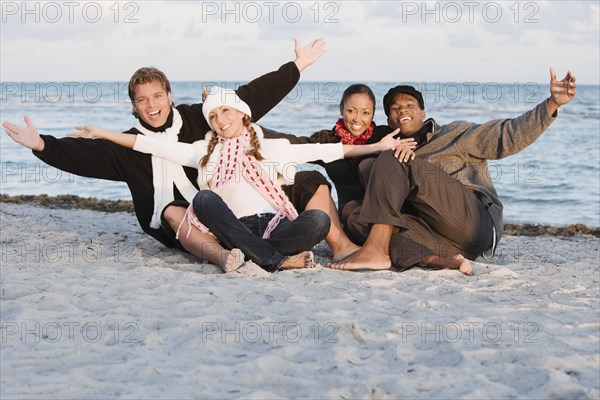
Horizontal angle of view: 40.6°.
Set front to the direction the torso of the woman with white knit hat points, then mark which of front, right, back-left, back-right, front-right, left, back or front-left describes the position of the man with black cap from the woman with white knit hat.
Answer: left

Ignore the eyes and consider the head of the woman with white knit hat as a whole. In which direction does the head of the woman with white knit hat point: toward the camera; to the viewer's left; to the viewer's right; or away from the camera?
toward the camera

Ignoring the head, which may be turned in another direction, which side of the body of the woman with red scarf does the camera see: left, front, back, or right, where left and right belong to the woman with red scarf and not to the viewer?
front

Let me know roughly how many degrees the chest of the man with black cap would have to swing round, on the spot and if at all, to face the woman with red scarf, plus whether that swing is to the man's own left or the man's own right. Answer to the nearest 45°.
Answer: approximately 90° to the man's own right

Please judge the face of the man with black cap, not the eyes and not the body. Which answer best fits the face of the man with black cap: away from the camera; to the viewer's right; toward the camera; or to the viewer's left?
toward the camera

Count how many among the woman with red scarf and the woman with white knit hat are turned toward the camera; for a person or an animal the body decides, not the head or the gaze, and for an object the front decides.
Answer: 2

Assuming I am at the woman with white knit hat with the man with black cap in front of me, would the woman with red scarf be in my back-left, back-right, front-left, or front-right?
front-left

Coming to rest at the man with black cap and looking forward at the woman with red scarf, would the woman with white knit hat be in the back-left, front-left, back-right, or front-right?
front-left

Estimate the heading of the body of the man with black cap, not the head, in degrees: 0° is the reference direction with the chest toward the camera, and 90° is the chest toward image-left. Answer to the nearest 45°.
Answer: approximately 45°

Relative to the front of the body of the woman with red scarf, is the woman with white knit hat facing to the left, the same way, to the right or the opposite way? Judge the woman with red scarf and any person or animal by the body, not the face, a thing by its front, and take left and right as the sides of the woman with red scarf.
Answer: the same way

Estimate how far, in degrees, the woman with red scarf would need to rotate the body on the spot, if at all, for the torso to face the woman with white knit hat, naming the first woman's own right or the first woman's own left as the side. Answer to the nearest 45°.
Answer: approximately 45° to the first woman's own right

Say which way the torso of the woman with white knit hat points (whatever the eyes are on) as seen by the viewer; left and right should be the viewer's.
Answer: facing the viewer
